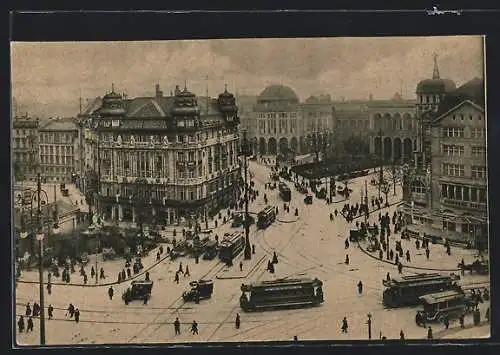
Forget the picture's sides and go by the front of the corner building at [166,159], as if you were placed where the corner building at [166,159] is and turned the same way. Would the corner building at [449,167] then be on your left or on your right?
on your left

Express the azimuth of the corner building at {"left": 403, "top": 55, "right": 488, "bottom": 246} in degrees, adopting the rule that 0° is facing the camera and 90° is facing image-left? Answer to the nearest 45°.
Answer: approximately 45°

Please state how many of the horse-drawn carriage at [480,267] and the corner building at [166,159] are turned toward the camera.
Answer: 1

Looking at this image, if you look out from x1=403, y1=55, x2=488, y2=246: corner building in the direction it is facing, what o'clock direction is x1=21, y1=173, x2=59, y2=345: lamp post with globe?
The lamp post with globe is roughly at 1 o'clock from the corner building.
